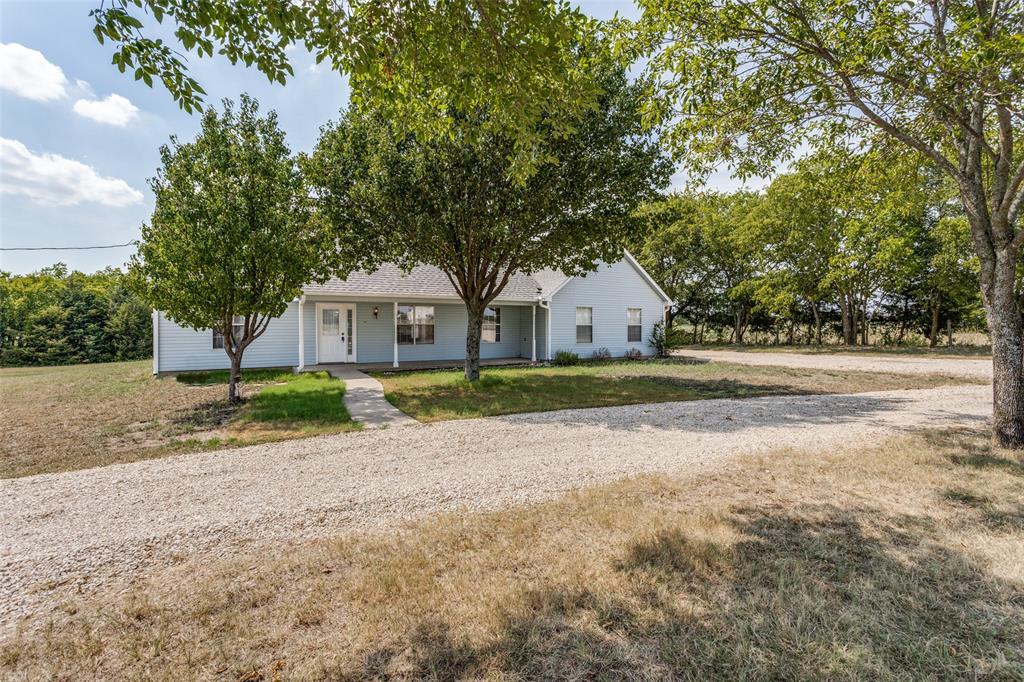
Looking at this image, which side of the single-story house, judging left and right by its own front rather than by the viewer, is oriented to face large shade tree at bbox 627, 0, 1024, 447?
front

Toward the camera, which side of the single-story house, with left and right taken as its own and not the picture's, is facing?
front

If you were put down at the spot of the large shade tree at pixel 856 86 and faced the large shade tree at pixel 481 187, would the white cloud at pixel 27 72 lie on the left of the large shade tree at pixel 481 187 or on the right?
left

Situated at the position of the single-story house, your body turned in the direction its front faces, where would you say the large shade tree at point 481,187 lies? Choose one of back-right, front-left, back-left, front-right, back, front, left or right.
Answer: front

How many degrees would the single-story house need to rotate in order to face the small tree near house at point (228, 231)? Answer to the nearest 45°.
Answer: approximately 45° to its right

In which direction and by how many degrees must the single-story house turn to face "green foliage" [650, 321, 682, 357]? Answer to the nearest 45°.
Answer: approximately 90° to its left

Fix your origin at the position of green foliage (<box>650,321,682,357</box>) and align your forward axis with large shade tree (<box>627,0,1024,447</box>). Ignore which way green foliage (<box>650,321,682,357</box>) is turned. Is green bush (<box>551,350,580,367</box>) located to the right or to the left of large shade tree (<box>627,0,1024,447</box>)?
right

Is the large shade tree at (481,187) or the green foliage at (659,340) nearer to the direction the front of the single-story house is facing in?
the large shade tree
